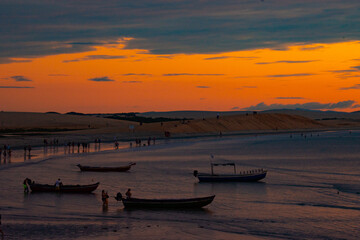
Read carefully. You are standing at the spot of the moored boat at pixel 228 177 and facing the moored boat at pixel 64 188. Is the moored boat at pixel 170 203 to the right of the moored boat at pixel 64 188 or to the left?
left

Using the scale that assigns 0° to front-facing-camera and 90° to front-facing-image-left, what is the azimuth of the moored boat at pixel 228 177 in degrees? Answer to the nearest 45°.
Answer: approximately 270°
